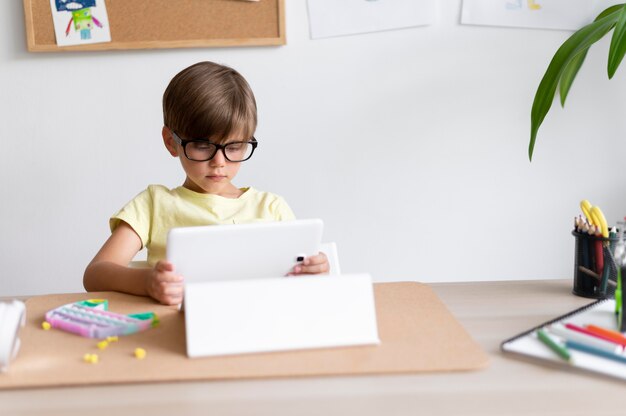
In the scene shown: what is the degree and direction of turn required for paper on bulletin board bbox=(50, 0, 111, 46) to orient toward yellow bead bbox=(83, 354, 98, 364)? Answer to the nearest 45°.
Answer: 0° — it already faces it

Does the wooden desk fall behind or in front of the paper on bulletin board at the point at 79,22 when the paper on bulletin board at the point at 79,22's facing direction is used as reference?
in front

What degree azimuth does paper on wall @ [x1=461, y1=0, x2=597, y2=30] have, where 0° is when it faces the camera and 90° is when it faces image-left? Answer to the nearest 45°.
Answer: approximately 0°

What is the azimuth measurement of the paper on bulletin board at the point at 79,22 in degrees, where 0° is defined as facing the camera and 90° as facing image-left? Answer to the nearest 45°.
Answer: approximately 0°

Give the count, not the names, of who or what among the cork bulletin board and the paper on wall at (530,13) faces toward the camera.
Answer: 2

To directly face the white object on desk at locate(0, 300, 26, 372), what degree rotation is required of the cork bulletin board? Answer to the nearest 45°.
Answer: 0° — it already faces it

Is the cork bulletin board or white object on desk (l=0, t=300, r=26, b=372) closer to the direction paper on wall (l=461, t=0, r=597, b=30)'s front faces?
the white object on desk

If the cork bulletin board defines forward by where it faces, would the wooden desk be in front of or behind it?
in front

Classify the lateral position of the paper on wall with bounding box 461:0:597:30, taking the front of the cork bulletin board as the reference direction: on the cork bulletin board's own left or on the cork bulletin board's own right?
on the cork bulletin board's own left
